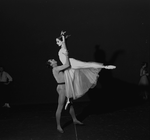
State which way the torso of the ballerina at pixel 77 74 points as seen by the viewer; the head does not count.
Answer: to the viewer's left
